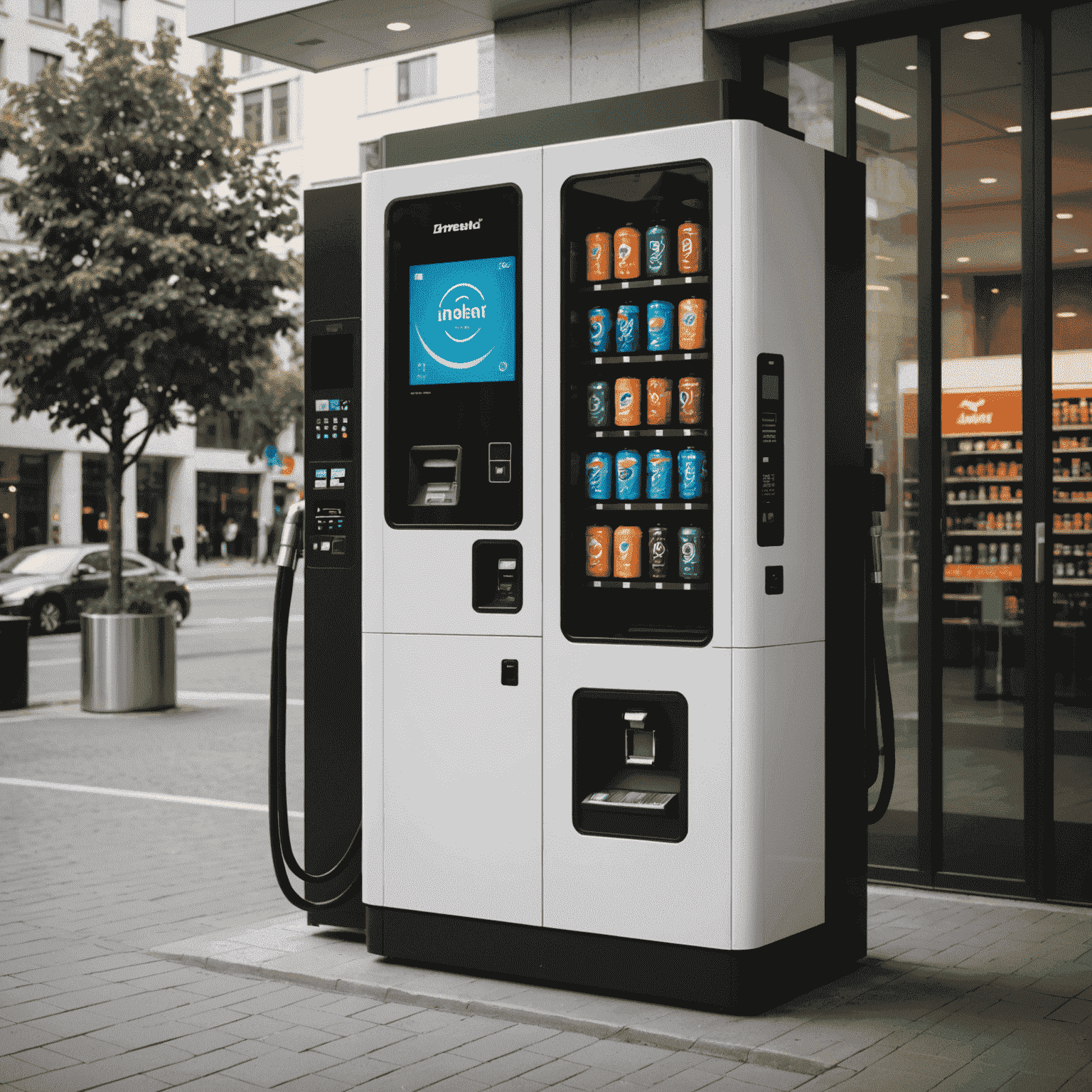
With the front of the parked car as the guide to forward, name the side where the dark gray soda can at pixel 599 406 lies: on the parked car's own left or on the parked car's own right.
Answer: on the parked car's own left

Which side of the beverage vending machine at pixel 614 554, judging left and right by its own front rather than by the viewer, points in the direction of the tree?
right

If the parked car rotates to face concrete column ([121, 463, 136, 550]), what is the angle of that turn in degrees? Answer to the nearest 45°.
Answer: approximately 135° to its right

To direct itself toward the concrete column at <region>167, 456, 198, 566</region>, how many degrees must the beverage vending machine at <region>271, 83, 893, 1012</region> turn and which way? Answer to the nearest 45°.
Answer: approximately 135° to its right

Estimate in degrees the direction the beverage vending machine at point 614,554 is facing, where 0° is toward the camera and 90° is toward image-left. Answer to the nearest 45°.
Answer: approximately 45°

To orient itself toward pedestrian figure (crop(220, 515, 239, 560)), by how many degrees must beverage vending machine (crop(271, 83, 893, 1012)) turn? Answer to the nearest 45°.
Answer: approximately 135° to its right

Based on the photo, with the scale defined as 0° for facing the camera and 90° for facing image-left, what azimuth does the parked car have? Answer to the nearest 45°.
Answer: approximately 45°
